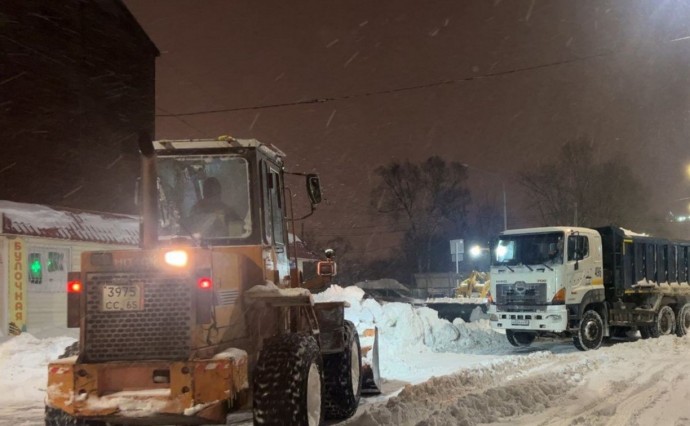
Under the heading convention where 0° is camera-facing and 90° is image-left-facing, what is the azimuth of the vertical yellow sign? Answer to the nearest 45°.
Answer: approximately 0°

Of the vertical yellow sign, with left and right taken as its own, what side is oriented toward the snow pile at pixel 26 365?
front

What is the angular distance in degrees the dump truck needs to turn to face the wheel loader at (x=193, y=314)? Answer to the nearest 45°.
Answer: approximately 45° to its left

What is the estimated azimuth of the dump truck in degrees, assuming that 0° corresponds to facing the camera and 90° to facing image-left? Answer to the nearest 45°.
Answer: approximately 45°

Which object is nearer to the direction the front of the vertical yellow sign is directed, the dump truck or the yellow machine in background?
the dump truck

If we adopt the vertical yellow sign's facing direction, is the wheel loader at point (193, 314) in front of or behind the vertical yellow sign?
in front

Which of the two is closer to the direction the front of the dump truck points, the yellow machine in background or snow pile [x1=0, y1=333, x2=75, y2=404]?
the snow pile

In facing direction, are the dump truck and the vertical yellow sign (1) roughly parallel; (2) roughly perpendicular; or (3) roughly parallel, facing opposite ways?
roughly perpendicular

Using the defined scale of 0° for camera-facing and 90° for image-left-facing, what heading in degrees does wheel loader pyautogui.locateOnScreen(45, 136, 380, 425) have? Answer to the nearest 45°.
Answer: approximately 225°

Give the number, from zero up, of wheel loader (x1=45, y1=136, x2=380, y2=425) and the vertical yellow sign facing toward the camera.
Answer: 1
